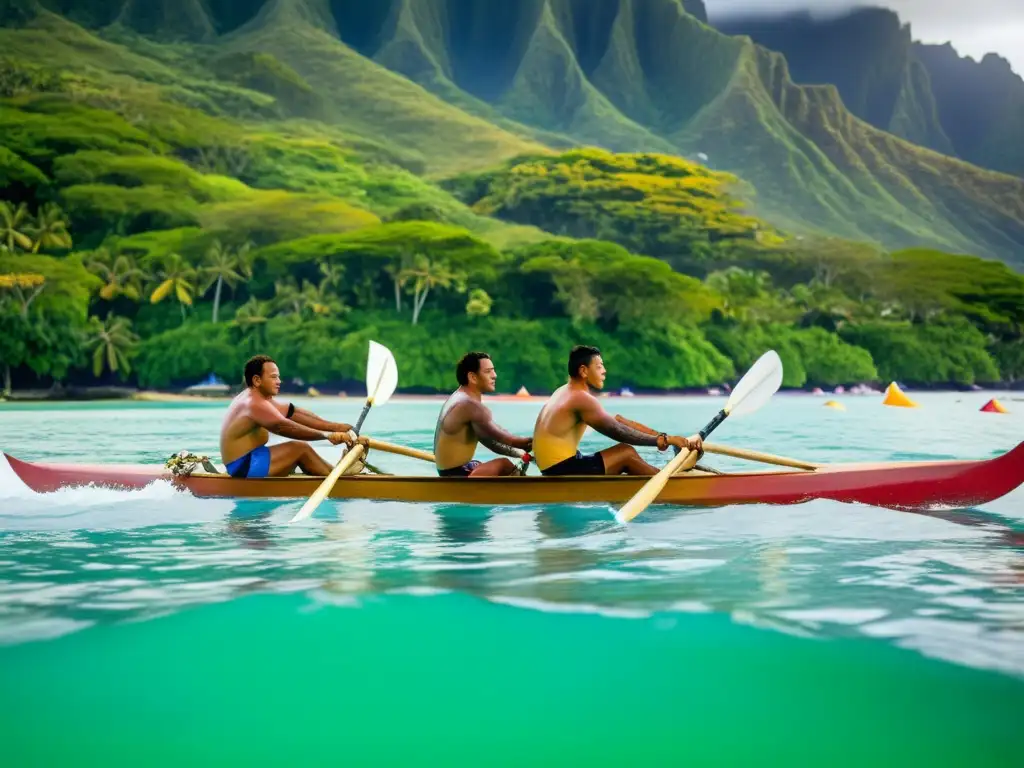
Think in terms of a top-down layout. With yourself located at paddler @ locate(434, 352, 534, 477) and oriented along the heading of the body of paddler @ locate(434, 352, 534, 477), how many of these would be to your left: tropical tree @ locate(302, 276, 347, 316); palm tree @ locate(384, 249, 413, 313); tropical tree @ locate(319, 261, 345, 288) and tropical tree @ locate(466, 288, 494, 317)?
4

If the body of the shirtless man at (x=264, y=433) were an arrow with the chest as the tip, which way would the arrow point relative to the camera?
to the viewer's right

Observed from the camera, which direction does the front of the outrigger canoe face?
facing to the right of the viewer

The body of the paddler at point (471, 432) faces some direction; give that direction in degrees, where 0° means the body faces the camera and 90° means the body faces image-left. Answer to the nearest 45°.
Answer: approximately 270°

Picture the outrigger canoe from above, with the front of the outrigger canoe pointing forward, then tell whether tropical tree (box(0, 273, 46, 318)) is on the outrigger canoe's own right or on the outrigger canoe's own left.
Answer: on the outrigger canoe's own left

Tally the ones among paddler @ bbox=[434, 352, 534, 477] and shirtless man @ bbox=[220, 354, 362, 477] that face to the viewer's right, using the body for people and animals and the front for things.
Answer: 2

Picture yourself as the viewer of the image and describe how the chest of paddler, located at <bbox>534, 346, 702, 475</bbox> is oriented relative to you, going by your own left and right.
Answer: facing to the right of the viewer

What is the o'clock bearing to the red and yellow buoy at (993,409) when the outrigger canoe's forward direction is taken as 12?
The red and yellow buoy is roughly at 10 o'clock from the outrigger canoe.

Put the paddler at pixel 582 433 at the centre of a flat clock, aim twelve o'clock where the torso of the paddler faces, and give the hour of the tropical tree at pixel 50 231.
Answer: The tropical tree is roughly at 8 o'clock from the paddler.

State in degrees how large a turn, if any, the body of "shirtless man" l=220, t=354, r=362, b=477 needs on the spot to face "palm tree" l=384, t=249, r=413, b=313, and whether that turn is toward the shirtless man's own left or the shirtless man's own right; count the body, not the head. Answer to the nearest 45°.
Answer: approximately 90° to the shirtless man's own left

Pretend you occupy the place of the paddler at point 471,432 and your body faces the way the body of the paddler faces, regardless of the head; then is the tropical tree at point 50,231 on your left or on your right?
on your left

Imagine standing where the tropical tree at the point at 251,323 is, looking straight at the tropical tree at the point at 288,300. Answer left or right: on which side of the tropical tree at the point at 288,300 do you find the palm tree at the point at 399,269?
right

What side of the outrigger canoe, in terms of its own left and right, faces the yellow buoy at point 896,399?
left

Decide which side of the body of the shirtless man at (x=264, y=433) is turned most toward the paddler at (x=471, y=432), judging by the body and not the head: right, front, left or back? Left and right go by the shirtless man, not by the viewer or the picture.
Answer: front
